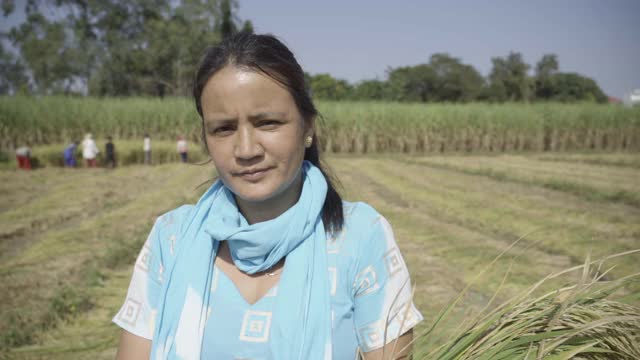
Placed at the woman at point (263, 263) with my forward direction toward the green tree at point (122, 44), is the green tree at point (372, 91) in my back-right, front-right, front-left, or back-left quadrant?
front-right

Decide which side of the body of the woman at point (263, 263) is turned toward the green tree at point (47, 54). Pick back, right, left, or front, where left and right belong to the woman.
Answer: back

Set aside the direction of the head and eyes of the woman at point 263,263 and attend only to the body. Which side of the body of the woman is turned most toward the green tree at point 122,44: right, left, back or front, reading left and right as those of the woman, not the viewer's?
back

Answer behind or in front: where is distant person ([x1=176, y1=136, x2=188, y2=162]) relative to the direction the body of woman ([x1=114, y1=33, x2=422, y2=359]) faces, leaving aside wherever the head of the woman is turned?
behind

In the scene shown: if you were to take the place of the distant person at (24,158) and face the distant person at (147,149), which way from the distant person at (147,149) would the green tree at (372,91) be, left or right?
left

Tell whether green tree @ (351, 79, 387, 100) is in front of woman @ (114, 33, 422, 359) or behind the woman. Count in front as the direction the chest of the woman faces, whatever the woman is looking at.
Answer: behind

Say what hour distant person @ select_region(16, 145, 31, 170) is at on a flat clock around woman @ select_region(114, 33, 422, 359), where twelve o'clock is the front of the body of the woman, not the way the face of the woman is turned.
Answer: The distant person is roughly at 5 o'clock from the woman.

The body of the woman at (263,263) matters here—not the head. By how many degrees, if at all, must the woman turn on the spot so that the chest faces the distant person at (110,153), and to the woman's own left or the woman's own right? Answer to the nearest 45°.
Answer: approximately 180°

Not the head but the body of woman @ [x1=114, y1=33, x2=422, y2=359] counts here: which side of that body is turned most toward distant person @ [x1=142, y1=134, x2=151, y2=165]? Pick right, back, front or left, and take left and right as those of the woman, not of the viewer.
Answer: back

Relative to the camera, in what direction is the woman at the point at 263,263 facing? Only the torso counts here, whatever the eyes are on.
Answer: toward the camera
